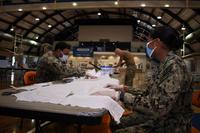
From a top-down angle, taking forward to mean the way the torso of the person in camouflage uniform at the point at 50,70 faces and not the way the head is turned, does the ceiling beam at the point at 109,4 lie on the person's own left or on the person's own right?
on the person's own left

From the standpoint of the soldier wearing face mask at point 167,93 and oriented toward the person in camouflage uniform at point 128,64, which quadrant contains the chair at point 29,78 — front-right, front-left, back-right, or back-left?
front-left

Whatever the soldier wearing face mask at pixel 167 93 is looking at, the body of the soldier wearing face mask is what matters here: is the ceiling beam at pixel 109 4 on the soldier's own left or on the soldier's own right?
on the soldier's own right

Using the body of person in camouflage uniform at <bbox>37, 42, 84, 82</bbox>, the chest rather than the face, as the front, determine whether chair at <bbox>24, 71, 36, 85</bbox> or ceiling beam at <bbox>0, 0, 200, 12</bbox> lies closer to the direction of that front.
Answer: the ceiling beam

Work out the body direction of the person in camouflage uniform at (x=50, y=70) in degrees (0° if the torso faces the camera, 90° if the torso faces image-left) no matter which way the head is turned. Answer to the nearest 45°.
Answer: approximately 270°

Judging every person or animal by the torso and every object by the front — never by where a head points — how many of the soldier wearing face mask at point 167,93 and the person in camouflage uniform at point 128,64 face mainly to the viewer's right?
0

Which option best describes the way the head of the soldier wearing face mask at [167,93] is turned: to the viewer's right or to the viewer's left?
to the viewer's left

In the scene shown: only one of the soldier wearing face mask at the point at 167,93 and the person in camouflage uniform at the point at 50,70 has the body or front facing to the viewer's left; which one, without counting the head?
the soldier wearing face mask

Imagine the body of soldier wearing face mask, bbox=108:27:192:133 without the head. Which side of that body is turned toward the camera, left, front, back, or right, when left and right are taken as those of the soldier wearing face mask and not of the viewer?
left
